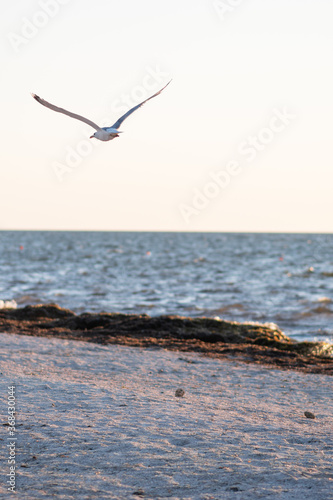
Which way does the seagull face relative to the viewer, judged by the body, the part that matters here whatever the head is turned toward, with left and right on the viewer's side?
facing away from the viewer and to the left of the viewer
